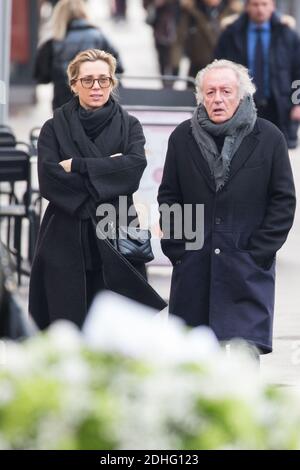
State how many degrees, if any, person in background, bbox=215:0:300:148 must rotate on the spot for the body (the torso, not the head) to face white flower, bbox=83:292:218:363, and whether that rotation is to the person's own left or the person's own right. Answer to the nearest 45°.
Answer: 0° — they already face it

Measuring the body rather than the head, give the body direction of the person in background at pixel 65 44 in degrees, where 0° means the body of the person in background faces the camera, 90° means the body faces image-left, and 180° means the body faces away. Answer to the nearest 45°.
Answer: approximately 180°

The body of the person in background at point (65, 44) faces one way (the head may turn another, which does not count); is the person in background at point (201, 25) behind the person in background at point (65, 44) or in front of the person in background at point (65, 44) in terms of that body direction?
in front

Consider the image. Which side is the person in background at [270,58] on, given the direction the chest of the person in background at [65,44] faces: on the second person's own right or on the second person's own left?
on the second person's own right

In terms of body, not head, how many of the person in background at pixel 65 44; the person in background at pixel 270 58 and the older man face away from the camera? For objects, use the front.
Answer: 1

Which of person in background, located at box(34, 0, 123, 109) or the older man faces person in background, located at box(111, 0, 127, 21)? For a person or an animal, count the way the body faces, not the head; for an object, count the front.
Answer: person in background, located at box(34, 0, 123, 109)

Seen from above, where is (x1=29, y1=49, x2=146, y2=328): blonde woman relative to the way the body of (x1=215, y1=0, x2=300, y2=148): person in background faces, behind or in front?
in front

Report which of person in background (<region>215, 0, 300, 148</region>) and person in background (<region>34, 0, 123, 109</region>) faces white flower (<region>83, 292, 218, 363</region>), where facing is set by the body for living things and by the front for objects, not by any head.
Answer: person in background (<region>215, 0, 300, 148</region>)

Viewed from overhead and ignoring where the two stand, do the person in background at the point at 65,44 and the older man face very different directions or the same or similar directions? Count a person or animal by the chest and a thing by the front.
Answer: very different directions

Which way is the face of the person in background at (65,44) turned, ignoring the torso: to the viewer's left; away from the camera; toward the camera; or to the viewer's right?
away from the camera

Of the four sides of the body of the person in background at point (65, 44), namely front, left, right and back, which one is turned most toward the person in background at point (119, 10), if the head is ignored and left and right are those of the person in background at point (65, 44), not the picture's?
front

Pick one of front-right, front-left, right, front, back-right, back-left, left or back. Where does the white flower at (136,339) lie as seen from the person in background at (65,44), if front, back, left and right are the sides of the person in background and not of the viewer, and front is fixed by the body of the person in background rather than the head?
back

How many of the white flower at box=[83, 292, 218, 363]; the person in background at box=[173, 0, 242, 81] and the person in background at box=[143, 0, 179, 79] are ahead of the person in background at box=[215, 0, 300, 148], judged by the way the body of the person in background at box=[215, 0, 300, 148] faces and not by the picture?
1
